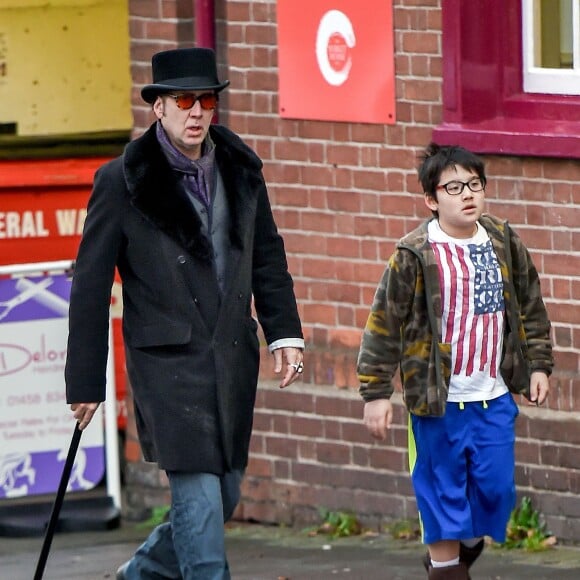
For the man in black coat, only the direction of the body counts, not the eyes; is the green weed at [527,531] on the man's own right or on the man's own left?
on the man's own left

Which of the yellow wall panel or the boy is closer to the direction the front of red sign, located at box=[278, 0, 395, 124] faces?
the boy

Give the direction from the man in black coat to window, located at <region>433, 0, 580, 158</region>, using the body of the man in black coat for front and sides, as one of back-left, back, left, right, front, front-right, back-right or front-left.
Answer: left

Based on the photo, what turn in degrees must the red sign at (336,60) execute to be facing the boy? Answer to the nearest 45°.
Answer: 0° — it already faces them

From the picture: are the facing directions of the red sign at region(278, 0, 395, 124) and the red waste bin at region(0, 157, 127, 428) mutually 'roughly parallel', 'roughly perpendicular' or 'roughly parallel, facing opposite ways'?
roughly parallel

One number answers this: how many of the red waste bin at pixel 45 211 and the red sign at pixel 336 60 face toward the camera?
2

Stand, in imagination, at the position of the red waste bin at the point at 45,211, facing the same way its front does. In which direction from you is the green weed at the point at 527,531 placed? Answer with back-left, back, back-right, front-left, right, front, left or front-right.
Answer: front-left

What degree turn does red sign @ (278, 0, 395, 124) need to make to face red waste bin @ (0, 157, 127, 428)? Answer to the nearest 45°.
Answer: approximately 135° to its right

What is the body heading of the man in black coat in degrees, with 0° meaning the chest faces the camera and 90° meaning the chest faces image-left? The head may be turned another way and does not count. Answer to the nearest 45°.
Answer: approximately 315°

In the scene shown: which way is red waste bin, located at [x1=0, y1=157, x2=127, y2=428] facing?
toward the camera
